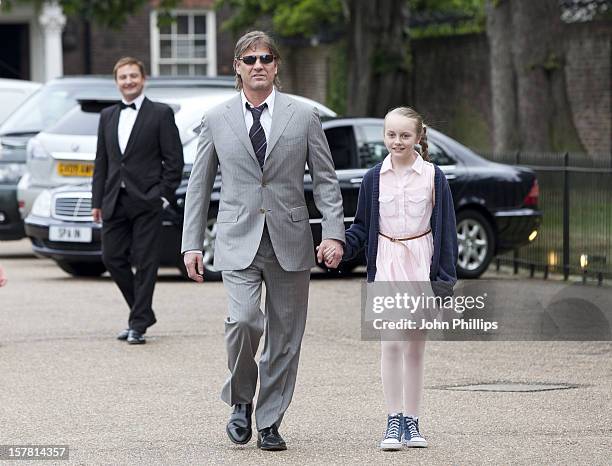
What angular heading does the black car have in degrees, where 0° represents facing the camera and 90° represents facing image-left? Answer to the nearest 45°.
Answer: approximately 45°

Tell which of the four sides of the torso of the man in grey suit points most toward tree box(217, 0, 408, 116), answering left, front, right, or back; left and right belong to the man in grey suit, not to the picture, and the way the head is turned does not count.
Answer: back

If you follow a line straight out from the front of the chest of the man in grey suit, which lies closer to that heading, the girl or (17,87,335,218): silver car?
the girl

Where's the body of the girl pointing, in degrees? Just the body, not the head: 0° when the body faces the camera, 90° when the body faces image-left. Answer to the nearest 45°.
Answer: approximately 0°

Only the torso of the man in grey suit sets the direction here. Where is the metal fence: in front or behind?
behind

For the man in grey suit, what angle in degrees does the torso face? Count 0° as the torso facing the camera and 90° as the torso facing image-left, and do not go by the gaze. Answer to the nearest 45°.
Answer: approximately 0°

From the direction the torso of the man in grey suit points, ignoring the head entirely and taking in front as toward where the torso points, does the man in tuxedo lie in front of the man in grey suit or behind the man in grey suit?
behind

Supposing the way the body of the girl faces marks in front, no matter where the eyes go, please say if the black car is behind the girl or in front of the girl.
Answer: behind

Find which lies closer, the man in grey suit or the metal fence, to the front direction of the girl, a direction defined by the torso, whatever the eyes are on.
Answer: the man in grey suit
